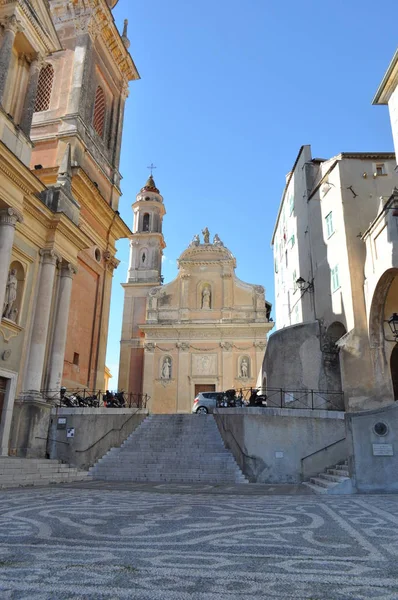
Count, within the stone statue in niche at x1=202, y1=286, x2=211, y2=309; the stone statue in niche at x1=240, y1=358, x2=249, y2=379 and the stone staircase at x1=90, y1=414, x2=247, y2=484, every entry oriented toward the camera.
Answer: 3

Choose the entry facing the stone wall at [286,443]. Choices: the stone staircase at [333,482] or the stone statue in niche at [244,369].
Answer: the stone statue in niche

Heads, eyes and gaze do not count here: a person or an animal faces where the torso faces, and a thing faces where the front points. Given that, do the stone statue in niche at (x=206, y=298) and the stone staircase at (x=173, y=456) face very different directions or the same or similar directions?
same or similar directions

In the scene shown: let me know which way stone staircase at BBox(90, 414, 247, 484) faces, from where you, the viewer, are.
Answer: facing the viewer

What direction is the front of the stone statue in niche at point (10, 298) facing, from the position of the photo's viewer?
facing the viewer and to the right of the viewer

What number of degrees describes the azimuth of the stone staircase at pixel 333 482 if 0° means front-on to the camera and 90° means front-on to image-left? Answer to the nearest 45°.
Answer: approximately 45°

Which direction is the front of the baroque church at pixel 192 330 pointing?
toward the camera

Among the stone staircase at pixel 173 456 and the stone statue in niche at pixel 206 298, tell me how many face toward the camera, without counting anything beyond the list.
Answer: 2

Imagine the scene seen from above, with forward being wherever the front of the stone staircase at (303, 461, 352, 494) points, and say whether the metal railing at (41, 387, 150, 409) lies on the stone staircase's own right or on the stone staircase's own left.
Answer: on the stone staircase's own right

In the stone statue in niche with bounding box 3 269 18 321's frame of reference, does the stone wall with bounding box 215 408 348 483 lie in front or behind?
in front

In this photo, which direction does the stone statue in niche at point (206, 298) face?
toward the camera

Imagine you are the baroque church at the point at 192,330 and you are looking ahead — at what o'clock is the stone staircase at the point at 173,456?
The stone staircase is roughly at 12 o'clock from the baroque church.

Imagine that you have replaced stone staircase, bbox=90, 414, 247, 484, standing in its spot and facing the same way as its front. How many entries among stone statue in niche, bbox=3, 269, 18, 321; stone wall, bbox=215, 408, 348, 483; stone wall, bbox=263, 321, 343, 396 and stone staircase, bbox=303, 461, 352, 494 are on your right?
1

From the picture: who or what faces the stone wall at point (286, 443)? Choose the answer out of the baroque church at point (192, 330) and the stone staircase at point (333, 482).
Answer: the baroque church
